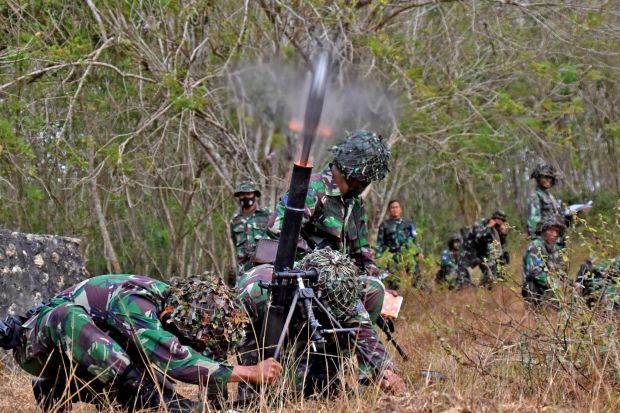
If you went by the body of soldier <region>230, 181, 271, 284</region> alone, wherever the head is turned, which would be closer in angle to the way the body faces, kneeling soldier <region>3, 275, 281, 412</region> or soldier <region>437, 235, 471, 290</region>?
the kneeling soldier

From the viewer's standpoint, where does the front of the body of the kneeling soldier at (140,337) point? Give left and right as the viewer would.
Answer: facing to the right of the viewer

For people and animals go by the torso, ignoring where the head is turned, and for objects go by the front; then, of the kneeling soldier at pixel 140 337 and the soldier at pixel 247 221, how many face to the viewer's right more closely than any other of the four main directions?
1

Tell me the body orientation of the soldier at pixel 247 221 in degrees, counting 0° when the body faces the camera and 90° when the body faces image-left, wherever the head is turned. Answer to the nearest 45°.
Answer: approximately 0°

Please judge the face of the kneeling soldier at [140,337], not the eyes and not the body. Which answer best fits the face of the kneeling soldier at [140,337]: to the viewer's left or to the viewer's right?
to the viewer's right

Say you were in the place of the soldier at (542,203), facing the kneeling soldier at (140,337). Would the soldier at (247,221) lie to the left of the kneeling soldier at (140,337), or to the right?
right

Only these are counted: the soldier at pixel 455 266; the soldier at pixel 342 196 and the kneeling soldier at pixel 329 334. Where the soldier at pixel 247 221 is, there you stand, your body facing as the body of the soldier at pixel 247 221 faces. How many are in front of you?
2

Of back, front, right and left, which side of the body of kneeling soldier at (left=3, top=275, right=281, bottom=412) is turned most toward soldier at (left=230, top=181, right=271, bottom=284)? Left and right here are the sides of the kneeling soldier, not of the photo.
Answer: left

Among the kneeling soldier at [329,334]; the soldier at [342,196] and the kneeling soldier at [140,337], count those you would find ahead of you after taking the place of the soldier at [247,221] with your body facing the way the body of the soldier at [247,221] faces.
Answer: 3

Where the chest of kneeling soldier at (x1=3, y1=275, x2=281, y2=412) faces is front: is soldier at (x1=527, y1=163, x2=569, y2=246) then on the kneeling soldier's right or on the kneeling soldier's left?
on the kneeling soldier's left

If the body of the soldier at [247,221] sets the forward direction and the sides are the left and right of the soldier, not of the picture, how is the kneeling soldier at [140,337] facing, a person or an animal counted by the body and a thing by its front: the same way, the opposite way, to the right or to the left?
to the left
